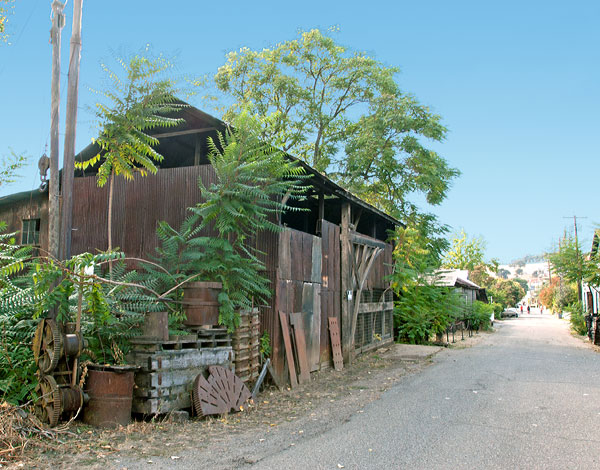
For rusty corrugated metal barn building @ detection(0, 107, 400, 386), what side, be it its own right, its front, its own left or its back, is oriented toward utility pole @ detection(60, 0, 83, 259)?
right

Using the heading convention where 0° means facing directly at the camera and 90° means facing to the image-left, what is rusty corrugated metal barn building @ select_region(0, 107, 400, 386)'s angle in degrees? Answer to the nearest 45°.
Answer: approximately 315°

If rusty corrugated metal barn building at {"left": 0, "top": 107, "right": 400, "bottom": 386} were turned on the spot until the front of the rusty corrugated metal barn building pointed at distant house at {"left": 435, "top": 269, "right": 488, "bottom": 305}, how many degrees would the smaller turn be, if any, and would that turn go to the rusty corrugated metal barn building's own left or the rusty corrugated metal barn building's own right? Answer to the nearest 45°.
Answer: approximately 90° to the rusty corrugated metal barn building's own left

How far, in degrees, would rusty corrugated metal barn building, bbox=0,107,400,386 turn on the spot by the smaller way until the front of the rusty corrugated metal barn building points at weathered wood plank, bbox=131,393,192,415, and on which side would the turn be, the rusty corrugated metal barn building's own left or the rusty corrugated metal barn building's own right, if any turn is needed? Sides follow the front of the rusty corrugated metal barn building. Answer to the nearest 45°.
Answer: approximately 45° to the rusty corrugated metal barn building's own right

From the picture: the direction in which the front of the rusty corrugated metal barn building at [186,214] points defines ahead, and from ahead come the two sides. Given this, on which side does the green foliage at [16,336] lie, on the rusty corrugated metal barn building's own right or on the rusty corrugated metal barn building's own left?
on the rusty corrugated metal barn building's own right

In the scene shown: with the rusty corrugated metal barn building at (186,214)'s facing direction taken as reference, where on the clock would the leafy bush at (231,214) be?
The leafy bush is roughly at 1 o'clock from the rusty corrugated metal barn building.

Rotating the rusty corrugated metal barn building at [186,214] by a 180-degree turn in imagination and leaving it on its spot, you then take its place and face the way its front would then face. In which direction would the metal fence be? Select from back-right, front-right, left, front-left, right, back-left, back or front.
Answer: right

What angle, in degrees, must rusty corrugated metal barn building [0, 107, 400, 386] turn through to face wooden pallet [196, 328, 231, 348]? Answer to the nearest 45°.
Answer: approximately 45° to its right

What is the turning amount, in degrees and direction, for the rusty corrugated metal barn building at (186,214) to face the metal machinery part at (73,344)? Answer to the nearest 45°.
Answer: approximately 45° to its right

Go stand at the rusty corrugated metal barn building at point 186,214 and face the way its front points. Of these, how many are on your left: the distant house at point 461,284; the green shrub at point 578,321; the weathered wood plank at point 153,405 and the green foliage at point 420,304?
3

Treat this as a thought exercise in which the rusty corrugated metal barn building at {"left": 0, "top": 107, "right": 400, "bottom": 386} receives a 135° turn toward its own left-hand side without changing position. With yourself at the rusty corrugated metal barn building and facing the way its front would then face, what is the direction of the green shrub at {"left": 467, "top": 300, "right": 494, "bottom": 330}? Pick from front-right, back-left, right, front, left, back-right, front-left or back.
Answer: front-right
